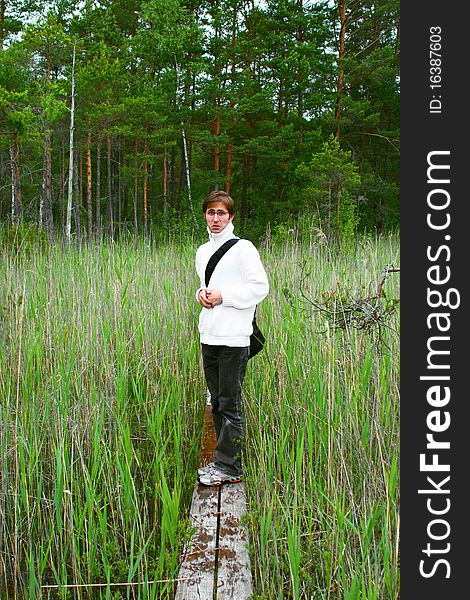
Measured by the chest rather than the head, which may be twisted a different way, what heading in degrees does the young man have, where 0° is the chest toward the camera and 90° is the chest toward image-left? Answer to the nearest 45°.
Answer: approximately 45°
